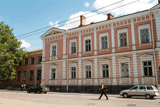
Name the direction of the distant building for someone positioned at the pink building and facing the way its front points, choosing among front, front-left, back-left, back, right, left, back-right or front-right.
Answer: right

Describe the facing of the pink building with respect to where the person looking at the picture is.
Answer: facing the viewer and to the left of the viewer

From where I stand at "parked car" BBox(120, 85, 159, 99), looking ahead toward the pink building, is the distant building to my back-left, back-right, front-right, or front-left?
front-left

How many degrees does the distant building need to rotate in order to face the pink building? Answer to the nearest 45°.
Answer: approximately 90° to its left

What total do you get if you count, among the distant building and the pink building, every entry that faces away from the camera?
0

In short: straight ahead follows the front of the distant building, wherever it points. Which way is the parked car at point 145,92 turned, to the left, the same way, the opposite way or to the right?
to the right

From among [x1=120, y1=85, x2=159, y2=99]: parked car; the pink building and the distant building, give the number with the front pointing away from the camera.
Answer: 0

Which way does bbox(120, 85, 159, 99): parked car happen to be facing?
to the viewer's left

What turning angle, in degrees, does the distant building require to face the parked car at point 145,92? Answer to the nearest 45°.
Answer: approximately 45° to its left
